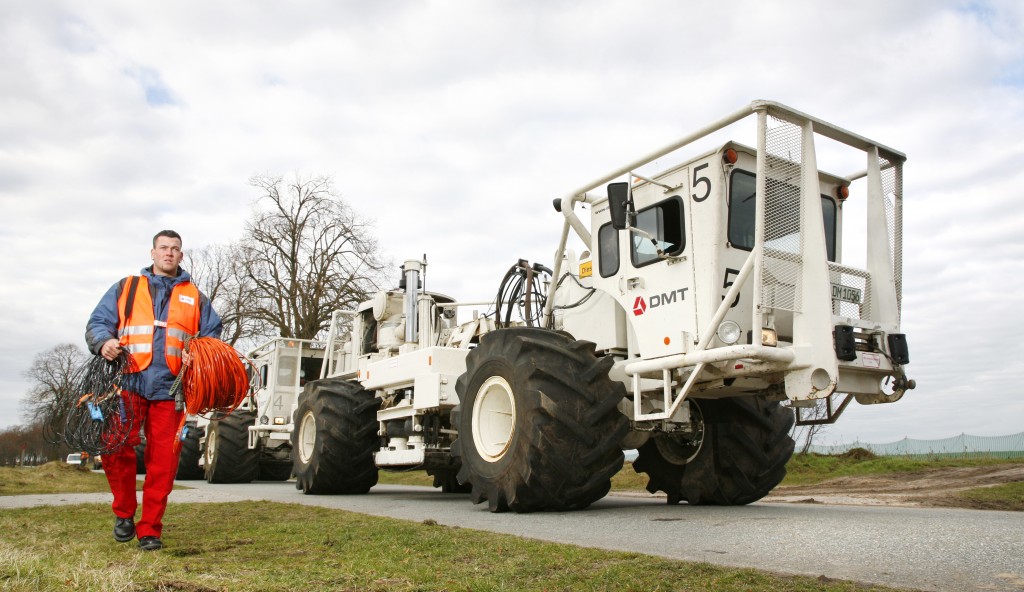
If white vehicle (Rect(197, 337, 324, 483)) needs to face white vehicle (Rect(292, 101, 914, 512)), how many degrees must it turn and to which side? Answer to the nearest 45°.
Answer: approximately 45° to its right

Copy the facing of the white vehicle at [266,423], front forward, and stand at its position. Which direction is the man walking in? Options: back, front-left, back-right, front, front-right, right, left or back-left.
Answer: front-right

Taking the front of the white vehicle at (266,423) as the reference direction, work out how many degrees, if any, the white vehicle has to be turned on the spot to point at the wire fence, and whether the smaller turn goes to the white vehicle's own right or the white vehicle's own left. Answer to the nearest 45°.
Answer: approximately 45° to the white vehicle's own left

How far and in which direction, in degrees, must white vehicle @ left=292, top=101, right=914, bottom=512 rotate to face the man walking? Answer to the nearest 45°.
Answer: approximately 90° to its right

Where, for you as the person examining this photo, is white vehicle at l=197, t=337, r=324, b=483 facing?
facing the viewer and to the right of the viewer

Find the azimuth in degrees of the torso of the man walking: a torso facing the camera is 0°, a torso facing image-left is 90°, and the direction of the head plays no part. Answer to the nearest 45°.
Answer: approximately 0°

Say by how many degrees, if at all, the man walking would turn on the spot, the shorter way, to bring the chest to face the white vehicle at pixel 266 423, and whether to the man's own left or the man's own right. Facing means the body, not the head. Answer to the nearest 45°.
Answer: approximately 180°

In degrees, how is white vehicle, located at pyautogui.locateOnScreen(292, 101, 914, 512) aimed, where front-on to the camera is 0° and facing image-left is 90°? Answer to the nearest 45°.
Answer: approximately 315°

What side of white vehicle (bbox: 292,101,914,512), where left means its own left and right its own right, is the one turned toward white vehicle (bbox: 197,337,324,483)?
back

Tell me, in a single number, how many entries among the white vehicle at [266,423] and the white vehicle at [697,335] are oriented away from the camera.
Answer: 0
